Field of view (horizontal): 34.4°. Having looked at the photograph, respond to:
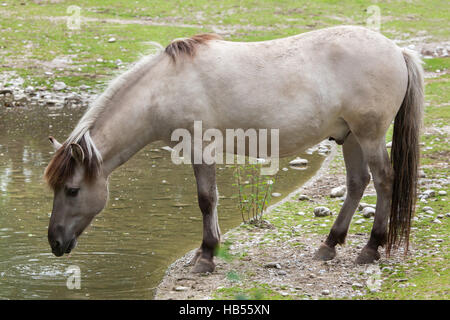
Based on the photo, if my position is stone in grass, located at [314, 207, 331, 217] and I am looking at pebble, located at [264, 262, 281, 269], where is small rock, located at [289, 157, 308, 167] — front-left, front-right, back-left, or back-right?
back-right

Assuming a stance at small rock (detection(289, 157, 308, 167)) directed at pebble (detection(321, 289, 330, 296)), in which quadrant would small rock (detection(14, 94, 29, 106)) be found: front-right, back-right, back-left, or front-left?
back-right

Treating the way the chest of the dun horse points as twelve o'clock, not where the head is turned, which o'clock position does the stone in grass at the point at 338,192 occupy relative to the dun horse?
The stone in grass is roughly at 4 o'clock from the dun horse.

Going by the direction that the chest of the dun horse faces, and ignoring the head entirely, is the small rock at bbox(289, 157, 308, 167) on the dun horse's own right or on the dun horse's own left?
on the dun horse's own right

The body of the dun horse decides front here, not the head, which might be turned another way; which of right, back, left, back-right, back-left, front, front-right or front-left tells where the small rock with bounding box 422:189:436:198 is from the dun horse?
back-right

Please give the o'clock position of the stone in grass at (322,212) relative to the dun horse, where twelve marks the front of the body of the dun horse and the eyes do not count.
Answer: The stone in grass is roughly at 4 o'clock from the dun horse.

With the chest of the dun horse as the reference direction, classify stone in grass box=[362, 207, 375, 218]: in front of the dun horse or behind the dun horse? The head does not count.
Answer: behind

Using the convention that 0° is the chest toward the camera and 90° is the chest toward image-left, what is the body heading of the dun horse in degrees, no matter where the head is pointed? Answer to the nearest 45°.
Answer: approximately 90°
